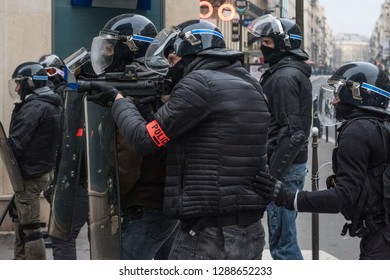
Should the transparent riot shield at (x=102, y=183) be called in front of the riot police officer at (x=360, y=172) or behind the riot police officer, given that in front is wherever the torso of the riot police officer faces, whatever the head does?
in front

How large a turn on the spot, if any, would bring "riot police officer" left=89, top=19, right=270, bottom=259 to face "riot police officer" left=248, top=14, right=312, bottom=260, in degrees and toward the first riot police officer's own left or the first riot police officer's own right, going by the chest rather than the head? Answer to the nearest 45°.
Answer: approximately 45° to the first riot police officer's own right

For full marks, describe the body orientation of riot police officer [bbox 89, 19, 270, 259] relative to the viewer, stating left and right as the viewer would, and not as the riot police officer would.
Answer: facing away from the viewer and to the left of the viewer

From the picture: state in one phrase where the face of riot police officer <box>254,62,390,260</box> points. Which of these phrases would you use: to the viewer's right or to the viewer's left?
to the viewer's left

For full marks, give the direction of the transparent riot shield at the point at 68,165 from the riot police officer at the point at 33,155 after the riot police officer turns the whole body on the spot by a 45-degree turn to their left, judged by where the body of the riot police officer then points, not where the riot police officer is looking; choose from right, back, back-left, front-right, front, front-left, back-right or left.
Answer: front-left

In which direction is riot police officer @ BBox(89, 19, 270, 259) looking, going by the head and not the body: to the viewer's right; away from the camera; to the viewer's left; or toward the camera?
to the viewer's left

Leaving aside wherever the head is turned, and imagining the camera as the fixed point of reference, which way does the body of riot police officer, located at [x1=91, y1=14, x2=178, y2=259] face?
to the viewer's left
